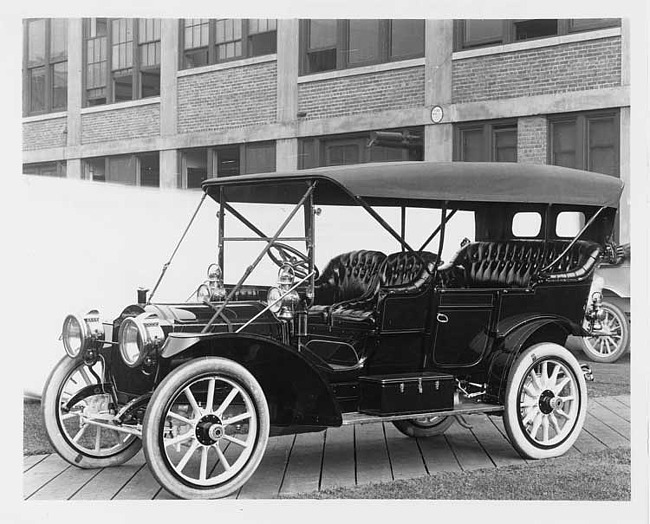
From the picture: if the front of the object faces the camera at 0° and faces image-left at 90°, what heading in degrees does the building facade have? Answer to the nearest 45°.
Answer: approximately 45°

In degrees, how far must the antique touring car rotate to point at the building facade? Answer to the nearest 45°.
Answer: approximately 135° to its right

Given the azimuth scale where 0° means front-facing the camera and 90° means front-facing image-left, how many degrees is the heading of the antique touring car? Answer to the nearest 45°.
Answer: approximately 45°

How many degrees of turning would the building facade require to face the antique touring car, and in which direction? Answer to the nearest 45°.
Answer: approximately 45° to its left
